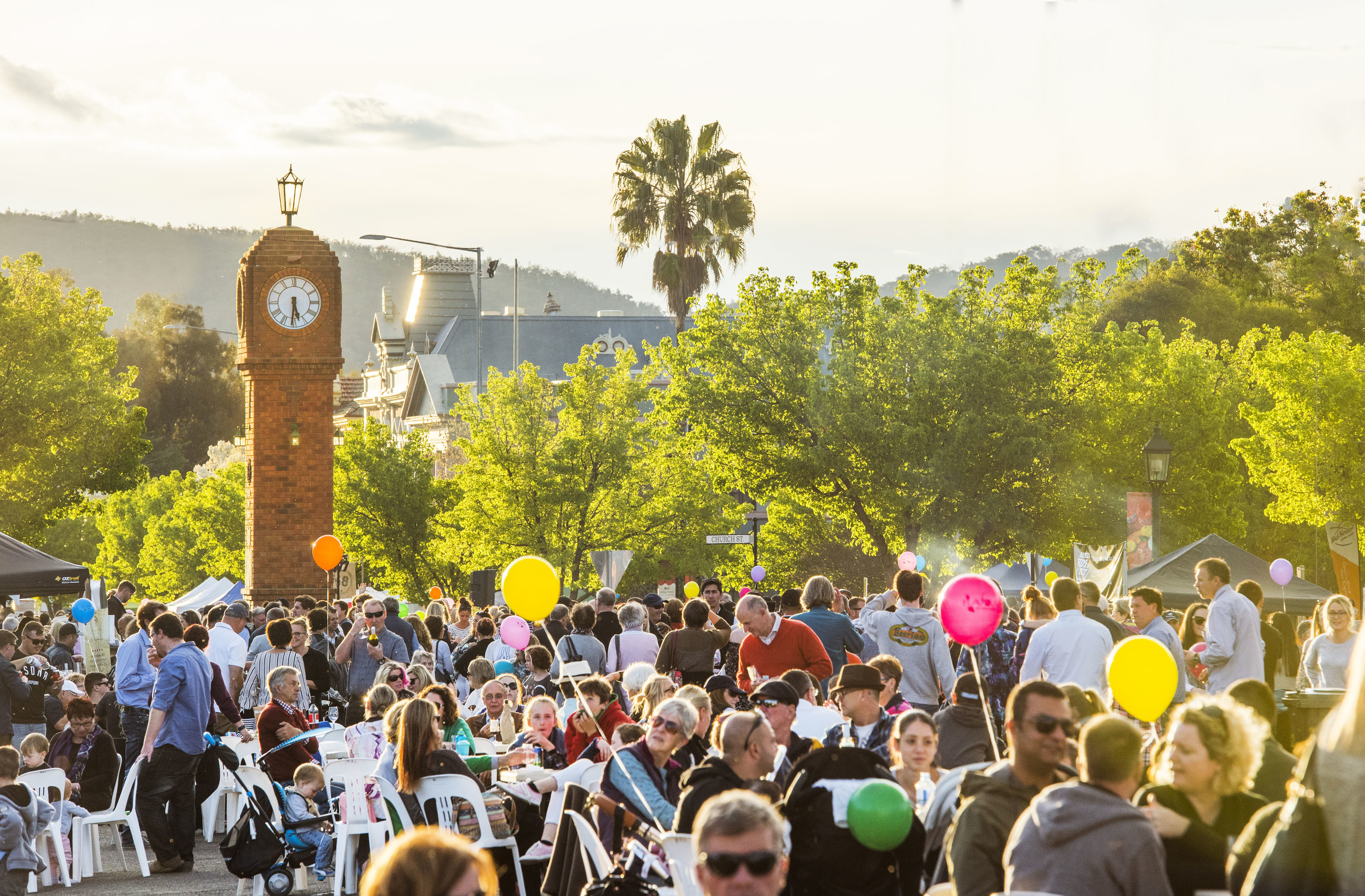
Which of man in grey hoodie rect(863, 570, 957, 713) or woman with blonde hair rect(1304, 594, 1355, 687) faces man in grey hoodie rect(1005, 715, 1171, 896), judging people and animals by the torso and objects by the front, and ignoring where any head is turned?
the woman with blonde hair

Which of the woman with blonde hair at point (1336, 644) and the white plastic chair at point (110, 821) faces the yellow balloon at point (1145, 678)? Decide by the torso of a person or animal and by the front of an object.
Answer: the woman with blonde hair

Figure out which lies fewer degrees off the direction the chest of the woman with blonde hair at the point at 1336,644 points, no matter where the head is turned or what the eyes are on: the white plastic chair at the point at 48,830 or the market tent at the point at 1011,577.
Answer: the white plastic chair

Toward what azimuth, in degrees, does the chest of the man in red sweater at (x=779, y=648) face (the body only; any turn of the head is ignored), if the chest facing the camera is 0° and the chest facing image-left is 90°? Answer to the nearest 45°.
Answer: approximately 45°

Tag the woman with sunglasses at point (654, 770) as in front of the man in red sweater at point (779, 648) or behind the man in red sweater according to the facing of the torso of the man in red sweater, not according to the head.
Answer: in front

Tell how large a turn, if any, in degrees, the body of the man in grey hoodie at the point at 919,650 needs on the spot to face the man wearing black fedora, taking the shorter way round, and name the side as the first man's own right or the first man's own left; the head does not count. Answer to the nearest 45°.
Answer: approximately 180°

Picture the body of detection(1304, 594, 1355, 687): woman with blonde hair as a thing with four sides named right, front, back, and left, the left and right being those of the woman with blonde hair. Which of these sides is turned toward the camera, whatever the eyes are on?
front

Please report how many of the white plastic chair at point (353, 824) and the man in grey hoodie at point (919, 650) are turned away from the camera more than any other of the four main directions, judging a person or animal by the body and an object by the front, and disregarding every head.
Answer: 2

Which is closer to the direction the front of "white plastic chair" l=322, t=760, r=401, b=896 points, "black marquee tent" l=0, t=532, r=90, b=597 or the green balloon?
the black marquee tent

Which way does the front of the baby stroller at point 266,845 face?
to the viewer's right

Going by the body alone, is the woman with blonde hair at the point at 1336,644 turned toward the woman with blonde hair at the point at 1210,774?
yes
